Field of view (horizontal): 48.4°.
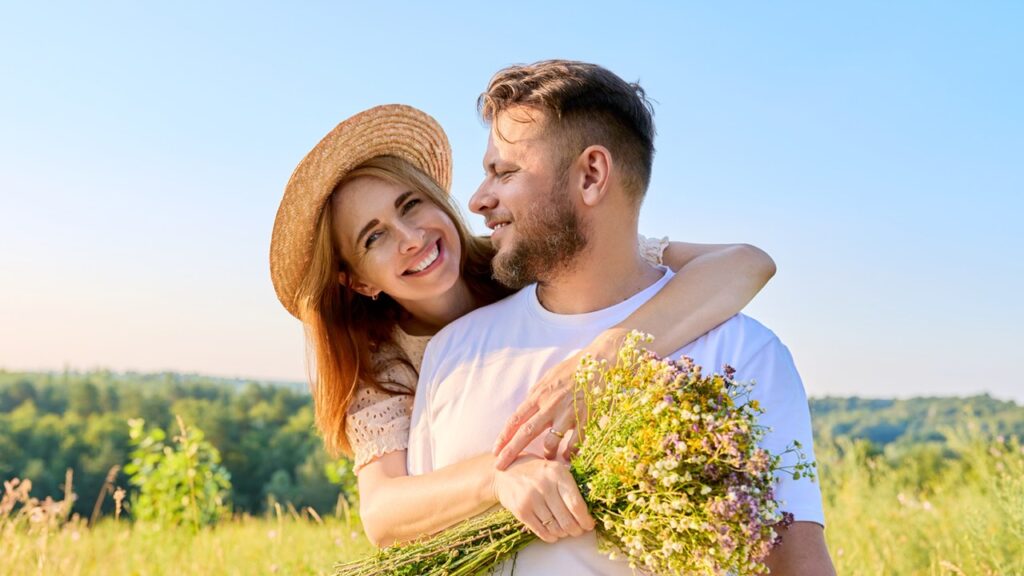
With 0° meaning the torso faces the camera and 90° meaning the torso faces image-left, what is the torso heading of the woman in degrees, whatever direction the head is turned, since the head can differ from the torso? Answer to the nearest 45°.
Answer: approximately 315°

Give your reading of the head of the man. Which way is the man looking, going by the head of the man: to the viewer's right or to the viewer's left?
to the viewer's left
